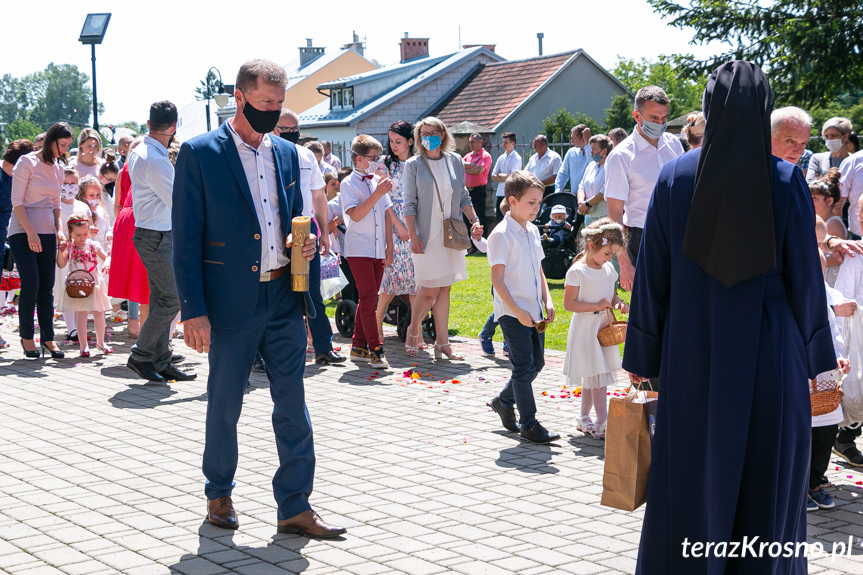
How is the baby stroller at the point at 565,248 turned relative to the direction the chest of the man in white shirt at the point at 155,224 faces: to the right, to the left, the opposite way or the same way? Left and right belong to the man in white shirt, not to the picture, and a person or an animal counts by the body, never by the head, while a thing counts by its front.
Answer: to the right

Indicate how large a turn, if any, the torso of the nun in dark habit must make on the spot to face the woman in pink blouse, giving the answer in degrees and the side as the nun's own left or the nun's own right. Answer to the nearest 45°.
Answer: approximately 45° to the nun's own left

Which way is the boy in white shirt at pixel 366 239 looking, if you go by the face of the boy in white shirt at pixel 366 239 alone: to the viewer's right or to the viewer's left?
to the viewer's right

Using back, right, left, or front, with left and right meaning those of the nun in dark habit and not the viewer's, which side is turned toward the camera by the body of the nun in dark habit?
back

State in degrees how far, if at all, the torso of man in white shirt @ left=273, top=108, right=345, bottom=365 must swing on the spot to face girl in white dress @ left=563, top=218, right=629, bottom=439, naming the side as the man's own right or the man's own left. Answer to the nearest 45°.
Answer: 0° — they already face them

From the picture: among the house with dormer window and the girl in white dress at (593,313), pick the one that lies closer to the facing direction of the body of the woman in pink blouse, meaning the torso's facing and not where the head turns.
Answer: the girl in white dress

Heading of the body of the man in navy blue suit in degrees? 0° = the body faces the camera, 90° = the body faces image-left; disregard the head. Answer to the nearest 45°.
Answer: approximately 315°
